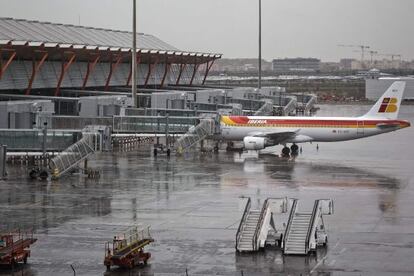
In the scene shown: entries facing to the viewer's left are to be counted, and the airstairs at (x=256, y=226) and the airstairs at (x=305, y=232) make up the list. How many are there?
0
